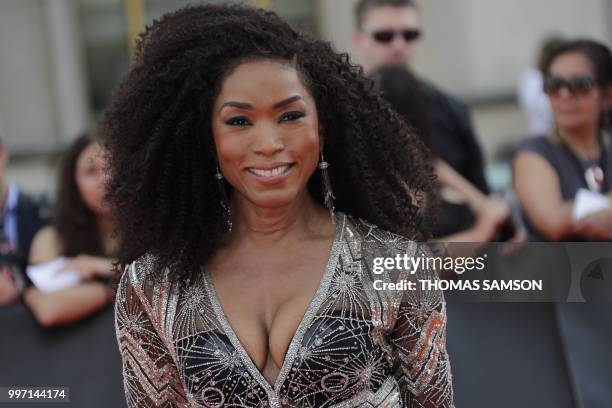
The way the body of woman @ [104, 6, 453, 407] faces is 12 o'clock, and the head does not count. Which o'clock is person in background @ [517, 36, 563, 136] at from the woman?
The person in background is roughly at 7 o'clock from the woman.

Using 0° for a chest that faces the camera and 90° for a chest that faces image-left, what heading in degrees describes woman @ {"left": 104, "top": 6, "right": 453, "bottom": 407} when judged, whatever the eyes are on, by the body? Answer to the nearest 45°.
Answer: approximately 0°

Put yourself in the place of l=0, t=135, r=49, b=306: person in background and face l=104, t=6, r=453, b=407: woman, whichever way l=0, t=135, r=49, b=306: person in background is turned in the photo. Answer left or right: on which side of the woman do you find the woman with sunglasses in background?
left

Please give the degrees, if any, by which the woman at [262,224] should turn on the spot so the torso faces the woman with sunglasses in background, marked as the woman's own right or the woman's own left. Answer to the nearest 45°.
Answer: approximately 135° to the woman's own left

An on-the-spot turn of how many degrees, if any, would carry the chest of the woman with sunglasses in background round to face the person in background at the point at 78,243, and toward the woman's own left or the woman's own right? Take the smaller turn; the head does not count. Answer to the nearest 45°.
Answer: approximately 135° to the woman's own right

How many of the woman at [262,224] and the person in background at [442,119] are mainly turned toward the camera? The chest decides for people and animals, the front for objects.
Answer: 2

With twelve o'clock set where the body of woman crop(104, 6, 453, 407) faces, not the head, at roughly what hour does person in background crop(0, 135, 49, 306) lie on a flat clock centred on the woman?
The person in background is roughly at 5 o'clock from the woman.

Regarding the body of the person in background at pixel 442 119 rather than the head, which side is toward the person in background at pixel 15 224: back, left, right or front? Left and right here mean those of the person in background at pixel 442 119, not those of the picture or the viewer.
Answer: right
